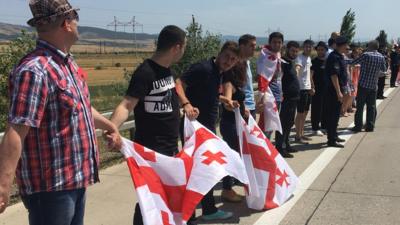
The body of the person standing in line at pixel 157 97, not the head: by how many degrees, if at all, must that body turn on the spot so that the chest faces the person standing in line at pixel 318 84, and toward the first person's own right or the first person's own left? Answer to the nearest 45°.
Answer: approximately 90° to the first person's own left

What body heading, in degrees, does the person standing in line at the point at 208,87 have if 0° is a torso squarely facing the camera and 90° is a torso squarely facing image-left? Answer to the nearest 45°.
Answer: approximately 315°

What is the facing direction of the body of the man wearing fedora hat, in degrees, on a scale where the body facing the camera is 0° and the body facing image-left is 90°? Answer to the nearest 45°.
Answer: approximately 315°

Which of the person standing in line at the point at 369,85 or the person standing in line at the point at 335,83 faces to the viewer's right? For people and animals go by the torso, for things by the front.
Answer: the person standing in line at the point at 335,83

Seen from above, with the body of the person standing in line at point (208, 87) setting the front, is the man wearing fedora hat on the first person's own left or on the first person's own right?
on the first person's own right

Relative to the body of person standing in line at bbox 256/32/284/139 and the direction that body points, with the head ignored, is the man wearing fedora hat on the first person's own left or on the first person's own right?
on the first person's own right

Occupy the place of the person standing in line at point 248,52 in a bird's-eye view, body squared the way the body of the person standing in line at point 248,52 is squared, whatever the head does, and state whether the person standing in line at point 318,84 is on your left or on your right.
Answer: on your left

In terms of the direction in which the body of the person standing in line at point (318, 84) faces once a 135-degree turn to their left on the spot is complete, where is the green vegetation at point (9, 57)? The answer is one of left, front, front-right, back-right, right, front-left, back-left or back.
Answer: back-left

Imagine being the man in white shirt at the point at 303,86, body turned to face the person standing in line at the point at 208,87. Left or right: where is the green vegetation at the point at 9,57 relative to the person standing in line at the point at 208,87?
right

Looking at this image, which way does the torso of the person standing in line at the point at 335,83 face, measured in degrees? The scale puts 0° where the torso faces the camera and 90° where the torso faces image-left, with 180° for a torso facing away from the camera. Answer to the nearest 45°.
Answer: approximately 270°
